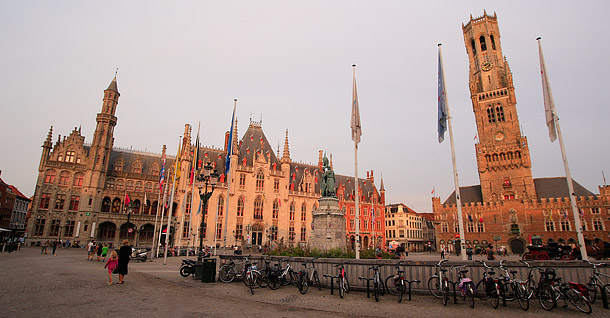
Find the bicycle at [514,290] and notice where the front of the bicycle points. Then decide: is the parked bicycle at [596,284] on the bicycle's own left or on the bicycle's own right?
on the bicycle's own right

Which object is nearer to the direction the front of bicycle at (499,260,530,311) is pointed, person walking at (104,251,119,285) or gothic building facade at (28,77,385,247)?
the gothic building facade

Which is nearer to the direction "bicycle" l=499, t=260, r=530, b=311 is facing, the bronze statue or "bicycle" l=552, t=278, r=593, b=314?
the bronze statue

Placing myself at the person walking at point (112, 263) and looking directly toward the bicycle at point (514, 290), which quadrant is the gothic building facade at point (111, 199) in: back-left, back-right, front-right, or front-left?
back-left

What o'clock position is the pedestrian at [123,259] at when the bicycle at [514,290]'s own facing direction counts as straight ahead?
The pedestrian is roughly at 10 o'clock from the bicycle.

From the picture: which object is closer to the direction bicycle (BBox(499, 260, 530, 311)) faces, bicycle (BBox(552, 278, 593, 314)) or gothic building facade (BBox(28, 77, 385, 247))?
the gothic building facade

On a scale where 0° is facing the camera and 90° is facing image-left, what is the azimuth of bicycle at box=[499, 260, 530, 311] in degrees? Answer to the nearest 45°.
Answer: approximately 135°

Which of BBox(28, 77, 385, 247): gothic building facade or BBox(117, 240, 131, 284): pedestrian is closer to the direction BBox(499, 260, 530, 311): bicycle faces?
the gothic building facade

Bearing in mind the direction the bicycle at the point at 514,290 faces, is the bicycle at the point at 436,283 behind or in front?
in front

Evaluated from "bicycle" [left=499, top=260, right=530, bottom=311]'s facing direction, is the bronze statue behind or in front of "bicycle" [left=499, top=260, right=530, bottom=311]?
in front

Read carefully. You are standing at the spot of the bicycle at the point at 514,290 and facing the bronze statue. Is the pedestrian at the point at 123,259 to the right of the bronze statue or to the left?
left

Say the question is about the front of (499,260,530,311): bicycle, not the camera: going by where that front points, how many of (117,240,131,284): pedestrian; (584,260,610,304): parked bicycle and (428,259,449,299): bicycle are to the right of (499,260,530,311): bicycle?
1

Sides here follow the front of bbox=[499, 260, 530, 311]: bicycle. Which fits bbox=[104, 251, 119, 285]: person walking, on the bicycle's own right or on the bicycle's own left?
on the bicycle's own left
